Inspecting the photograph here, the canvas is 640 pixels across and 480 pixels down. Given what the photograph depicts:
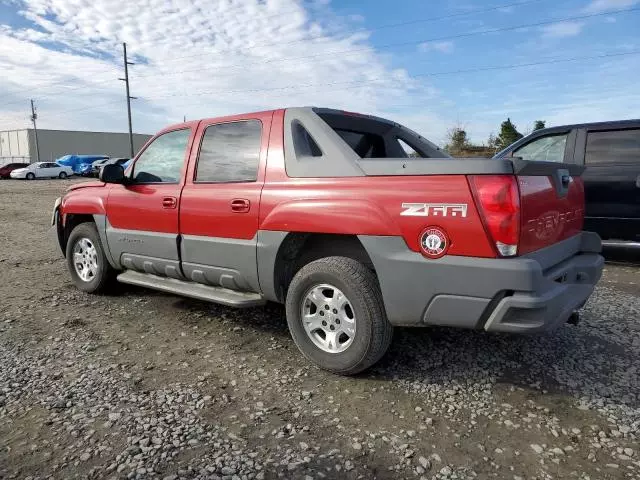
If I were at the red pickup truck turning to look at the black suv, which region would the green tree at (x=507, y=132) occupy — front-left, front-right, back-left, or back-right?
front-left

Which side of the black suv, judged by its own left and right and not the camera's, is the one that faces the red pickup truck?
left

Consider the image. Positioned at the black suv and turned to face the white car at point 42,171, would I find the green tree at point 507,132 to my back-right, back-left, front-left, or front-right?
front-right

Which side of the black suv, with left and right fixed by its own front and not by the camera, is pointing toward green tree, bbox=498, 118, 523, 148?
right

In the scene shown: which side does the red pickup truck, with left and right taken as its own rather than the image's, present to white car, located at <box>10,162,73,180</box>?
front

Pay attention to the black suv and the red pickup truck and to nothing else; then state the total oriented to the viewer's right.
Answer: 0

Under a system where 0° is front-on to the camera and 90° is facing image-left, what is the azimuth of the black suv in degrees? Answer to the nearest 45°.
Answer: approximately 90°

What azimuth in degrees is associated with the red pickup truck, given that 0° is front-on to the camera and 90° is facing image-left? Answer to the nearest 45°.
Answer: approximately 135°

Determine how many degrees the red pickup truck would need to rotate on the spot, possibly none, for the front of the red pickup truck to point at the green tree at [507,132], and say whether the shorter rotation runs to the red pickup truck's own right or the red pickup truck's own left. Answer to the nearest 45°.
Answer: approximately 45° to the red pickup truck's own right

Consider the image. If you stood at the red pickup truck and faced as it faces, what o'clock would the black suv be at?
The black suv is roughly at 3 o'clock from the red pickup truck.

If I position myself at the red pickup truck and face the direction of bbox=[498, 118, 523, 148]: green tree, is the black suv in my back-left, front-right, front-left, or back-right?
front-right

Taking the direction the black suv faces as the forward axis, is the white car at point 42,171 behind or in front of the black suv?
in front

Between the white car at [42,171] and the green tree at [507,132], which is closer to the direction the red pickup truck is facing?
the white car

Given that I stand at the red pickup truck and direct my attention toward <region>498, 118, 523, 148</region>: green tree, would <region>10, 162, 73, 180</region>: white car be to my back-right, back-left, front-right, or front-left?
front-left

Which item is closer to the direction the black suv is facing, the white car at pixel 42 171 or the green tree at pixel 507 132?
the white car
